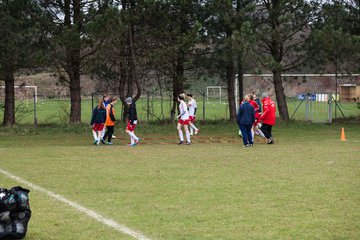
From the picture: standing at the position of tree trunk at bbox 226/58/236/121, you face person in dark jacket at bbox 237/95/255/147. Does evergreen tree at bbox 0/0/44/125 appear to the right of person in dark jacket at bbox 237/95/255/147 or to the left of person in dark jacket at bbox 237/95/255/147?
right

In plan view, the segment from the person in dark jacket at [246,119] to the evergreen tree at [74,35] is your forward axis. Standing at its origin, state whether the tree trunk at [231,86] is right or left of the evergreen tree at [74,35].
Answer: right

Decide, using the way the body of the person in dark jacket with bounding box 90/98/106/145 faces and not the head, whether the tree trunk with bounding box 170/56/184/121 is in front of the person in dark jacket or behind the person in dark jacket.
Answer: in front
